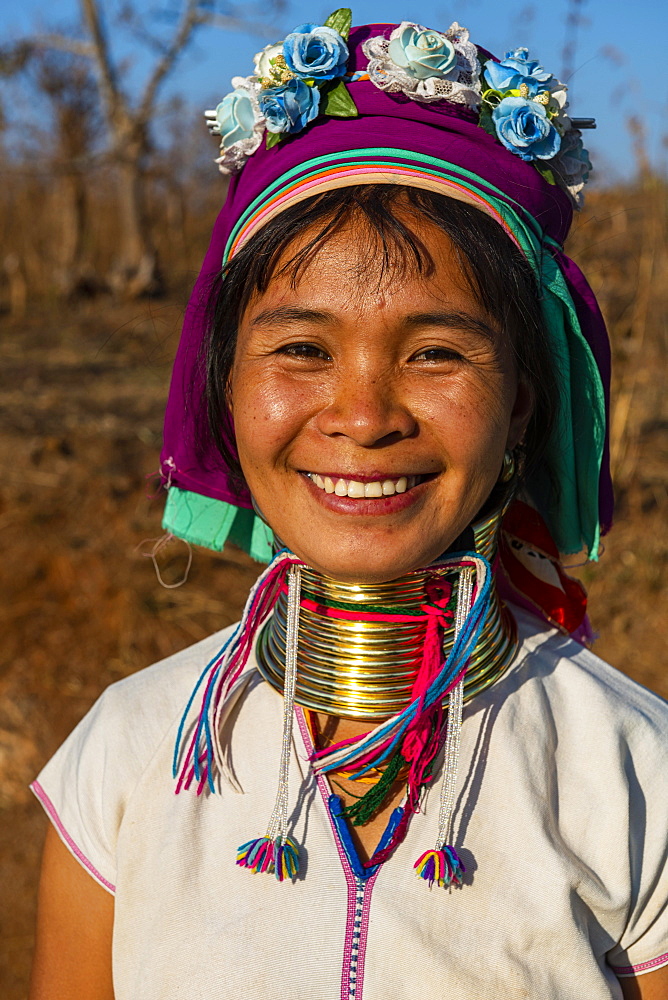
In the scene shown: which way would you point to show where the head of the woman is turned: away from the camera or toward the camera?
toward the camera

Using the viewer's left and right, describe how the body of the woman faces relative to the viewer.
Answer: facing the viewer

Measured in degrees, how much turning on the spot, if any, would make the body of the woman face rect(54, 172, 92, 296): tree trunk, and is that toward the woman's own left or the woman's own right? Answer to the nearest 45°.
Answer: approximately 180°
